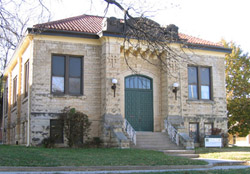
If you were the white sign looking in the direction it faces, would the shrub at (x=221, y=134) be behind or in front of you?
behind

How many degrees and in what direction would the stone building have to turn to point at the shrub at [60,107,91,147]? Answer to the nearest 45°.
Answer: approximately 90° to its right

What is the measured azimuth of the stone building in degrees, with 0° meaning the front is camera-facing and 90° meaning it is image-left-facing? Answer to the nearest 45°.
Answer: approximately 315°

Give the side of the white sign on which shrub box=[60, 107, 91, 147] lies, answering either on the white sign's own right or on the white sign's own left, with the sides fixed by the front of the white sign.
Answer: on the white sign's own right

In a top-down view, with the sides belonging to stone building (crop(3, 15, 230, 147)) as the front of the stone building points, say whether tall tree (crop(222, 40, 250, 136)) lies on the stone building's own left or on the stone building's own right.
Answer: on the stone building's own left

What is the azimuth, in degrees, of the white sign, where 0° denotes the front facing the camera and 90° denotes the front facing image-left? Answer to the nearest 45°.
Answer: approximately 0°

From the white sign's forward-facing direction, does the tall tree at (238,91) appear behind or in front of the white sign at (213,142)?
behind
